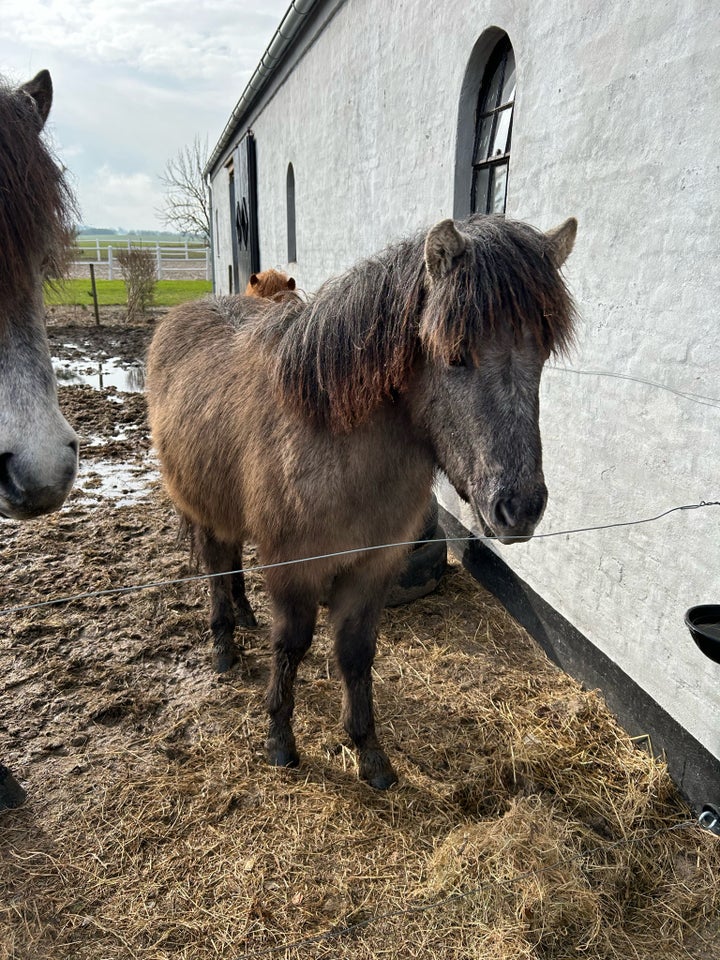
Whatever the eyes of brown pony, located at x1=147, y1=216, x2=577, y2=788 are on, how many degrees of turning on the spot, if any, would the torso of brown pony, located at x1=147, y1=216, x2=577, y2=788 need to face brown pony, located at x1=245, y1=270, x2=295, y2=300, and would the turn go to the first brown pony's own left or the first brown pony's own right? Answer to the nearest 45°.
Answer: approximately 135° to the first brown pony's own left

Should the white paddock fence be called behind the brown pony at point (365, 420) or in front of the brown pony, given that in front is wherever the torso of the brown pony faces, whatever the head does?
behind

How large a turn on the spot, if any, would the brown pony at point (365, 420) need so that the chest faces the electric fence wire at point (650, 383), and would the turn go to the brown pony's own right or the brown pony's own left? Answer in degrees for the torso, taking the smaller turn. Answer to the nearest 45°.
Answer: approximately 45° to the brown pony's own left

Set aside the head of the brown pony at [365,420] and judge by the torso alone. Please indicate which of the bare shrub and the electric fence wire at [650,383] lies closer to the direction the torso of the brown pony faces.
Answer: the electric fence wire

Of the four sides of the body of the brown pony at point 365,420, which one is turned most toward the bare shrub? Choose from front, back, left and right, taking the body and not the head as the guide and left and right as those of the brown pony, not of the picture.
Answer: back

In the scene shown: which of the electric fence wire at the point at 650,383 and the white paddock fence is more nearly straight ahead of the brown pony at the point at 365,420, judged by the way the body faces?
the electric fence wire
